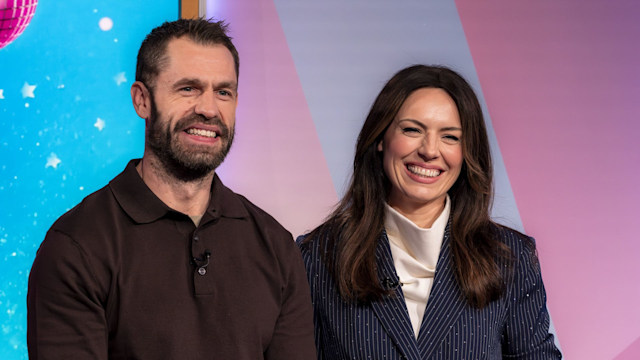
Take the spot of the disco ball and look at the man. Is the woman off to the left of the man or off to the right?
left

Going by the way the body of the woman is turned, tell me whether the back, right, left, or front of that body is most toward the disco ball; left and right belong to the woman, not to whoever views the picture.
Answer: right

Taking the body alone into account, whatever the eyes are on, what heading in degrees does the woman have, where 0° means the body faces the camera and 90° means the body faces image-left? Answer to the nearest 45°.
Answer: approximately 0°

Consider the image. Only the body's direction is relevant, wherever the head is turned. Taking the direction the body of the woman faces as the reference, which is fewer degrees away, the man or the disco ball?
the man
